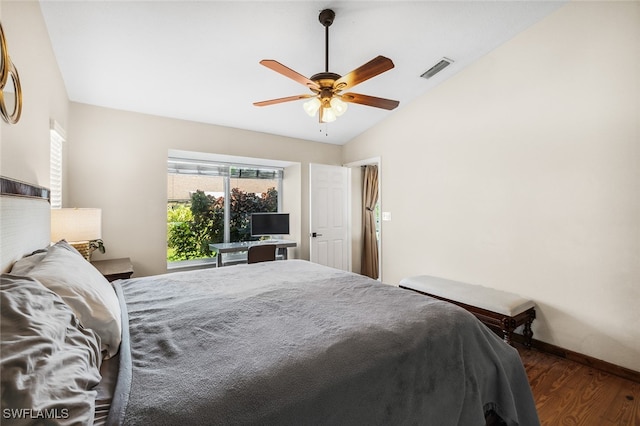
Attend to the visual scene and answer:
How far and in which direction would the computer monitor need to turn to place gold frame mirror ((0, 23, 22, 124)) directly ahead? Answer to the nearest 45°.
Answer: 0° — it already faces it

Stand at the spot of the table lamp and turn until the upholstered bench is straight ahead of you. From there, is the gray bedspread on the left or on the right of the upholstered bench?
right

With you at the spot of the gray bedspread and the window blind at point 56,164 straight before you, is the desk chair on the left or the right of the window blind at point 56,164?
right

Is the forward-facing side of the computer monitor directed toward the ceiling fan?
yes

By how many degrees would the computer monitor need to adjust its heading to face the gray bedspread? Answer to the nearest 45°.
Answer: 0° — it already faces it

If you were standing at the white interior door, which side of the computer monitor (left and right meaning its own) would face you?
left

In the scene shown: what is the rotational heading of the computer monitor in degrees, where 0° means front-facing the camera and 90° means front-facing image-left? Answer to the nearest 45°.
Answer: approximately 0°

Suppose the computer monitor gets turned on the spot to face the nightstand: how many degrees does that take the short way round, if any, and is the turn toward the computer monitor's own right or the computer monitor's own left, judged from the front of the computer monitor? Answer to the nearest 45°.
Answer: approximately 45° to the computer monitor's own right

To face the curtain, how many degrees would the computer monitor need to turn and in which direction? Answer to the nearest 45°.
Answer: approximately 90° to its left

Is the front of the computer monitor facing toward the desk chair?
yes

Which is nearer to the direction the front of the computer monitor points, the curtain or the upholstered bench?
the upholstered bench
